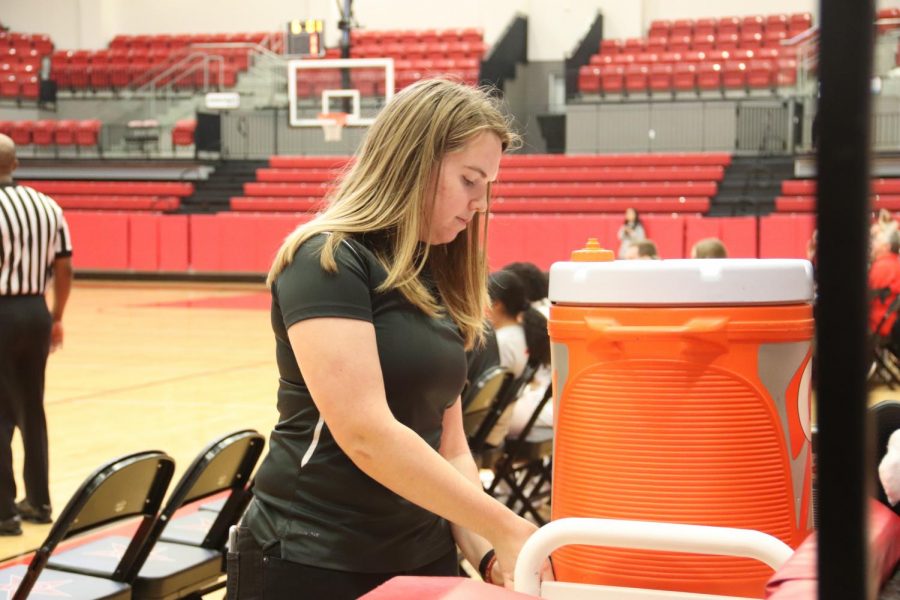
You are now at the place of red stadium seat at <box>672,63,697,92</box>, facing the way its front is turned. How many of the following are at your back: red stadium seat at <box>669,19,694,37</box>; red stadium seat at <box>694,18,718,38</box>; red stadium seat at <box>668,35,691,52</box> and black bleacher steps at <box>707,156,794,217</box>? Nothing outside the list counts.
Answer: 3

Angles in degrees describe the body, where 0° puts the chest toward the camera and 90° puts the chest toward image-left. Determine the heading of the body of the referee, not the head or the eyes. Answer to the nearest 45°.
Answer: approximately 180°

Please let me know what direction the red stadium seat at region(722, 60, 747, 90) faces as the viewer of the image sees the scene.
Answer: facing the viewer

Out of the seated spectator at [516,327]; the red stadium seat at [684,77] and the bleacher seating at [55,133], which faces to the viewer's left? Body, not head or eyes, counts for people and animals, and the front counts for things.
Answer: the seated spectator

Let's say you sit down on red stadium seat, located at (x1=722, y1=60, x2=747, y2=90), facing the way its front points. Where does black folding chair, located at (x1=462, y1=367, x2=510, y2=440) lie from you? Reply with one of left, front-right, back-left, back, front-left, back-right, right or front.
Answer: front

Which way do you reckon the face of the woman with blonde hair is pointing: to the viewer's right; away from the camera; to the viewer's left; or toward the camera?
to the viewer's right

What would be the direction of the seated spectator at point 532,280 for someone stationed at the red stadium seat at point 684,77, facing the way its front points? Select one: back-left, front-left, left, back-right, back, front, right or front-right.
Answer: front

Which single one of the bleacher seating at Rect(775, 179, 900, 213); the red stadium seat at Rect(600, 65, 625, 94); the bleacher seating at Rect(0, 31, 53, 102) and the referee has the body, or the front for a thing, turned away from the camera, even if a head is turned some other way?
the referee

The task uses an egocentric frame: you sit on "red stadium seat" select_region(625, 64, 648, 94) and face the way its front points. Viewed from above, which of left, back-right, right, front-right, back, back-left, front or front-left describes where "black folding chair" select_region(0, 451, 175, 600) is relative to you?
front

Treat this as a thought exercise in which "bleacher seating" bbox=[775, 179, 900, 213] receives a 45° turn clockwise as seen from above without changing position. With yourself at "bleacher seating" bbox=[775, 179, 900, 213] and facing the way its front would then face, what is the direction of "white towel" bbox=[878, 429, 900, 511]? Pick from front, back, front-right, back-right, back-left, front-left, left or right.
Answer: front-left

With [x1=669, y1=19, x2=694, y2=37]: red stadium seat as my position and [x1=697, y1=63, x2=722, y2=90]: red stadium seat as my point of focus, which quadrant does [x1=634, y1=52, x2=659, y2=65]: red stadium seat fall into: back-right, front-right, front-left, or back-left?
front-right

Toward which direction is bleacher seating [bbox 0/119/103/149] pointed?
toward the camera

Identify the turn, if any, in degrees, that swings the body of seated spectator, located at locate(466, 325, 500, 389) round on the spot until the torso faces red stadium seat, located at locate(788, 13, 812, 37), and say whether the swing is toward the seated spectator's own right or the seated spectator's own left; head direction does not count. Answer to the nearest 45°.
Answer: approximately 90° to the seated spectator's own right

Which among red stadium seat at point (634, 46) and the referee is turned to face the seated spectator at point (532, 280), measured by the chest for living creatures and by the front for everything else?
the red stadium seat

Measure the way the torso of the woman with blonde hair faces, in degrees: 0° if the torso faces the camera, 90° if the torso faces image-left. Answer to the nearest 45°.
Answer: approximately 315°
